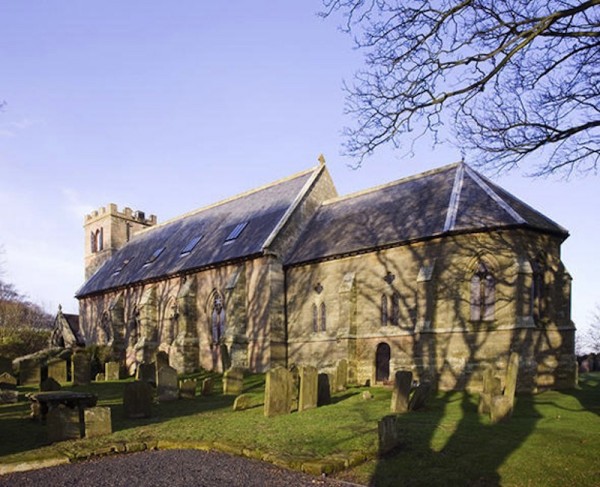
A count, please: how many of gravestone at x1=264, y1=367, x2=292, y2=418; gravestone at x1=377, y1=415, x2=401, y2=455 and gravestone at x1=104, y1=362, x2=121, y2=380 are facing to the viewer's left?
0

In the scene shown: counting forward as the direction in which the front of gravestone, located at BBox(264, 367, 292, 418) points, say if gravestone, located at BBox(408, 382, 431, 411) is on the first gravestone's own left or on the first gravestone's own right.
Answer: on the first gravestone's own left

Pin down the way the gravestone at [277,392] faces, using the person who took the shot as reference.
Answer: facing the viewer and to the right of the viewer

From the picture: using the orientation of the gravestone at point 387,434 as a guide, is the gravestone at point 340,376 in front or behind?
behind

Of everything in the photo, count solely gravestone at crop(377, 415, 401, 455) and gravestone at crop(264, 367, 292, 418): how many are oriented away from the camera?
0

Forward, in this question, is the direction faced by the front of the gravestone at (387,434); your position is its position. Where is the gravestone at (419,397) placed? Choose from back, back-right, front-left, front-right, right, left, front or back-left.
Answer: back-left

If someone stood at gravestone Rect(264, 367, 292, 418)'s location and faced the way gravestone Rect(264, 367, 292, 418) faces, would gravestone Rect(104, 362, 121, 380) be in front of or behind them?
behind
